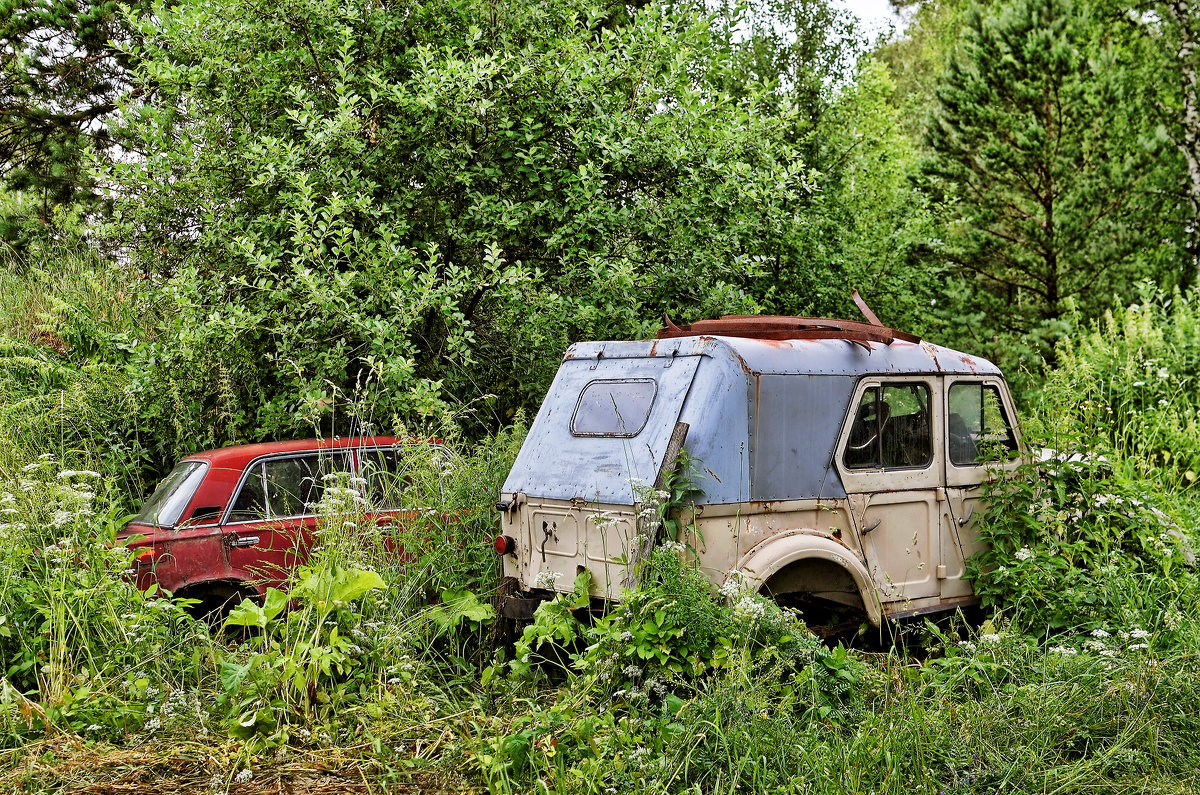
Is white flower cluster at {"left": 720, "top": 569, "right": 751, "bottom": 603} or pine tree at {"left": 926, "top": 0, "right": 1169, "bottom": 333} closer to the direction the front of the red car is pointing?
the pine tree

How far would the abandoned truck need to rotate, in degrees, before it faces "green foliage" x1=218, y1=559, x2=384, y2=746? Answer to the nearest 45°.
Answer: approximately 180°

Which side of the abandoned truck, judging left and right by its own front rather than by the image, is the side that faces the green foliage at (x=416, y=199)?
left

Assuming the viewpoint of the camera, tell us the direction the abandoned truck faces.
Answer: facing away from the viewer and to the right of the viewer

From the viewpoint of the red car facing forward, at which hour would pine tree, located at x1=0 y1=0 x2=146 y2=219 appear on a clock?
The pine tree is roughly at 10 o'clock from the red car.

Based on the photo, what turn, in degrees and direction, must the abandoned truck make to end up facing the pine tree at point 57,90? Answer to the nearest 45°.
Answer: approximately 90° to its left

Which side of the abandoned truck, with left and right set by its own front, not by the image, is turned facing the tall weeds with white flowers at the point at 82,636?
back
